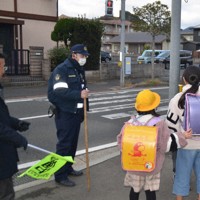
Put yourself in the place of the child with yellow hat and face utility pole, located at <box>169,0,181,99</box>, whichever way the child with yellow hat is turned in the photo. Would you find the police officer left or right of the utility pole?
left

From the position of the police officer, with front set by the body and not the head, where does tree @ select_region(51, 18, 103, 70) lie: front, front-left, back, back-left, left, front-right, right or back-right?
back-left

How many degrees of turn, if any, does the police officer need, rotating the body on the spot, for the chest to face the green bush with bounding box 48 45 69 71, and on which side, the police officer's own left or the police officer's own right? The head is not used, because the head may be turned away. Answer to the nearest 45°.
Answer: approximately 135° to the police officer's own left

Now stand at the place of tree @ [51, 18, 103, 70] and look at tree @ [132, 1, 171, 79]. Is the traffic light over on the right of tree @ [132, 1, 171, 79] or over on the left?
right

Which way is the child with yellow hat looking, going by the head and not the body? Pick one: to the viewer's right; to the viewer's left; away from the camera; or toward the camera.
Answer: away from the camera

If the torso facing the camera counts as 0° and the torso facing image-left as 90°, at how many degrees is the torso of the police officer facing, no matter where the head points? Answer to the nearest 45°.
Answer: approximately 315°

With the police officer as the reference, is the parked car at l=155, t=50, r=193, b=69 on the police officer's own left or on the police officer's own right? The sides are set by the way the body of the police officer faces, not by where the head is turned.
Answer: on the police officer's own left

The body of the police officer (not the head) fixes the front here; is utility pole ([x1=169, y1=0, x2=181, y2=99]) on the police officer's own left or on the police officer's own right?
on the police officer's own left

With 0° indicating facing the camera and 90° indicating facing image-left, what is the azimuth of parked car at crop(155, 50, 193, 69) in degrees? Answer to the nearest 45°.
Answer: approximately 45°

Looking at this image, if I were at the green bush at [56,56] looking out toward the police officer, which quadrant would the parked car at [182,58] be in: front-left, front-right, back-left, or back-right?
back-left

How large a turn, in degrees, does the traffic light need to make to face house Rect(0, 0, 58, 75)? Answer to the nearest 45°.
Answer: approximately 135° to its right
